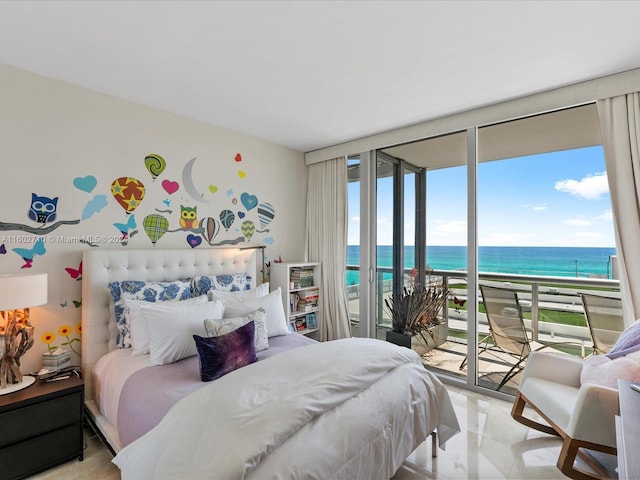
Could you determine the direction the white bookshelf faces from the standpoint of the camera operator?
facing the viewer and to the right of the viewer

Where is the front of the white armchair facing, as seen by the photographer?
facing the viewer and to the left of the viewer

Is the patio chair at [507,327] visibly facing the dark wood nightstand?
no

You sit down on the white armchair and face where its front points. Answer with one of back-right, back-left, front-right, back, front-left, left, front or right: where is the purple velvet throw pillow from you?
front

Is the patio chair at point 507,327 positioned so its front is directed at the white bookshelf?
no

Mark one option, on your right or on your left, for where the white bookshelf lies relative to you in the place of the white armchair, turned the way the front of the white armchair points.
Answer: on your right

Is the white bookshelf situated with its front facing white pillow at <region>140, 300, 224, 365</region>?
no

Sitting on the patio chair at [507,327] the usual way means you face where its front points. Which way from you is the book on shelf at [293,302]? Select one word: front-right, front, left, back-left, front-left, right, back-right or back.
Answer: back-left

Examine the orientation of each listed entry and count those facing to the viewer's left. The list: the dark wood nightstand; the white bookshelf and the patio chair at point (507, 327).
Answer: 0

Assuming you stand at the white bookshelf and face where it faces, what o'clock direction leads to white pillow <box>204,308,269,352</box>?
The white pillow is roughly at 2 o'clock from the white bookshelf.

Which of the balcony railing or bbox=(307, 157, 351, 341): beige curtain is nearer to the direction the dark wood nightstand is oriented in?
the balcony railing

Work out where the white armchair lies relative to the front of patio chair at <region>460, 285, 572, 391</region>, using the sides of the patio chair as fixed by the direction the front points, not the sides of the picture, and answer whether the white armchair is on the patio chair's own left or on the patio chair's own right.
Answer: on the patio chair's own right

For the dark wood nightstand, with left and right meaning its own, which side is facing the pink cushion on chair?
front

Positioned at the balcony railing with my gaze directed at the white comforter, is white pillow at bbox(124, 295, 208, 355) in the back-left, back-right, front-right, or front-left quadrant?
front-right
